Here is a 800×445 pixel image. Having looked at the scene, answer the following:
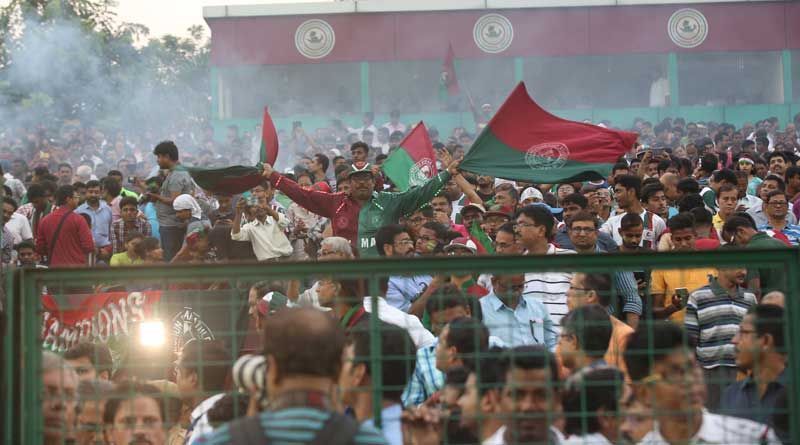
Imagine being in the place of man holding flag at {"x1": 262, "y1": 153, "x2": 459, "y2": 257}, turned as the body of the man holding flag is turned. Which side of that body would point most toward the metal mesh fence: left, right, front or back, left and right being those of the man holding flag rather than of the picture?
front

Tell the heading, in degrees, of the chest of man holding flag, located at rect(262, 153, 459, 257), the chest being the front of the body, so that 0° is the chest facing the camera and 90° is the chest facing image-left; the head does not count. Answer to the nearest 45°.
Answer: approximately 0°
